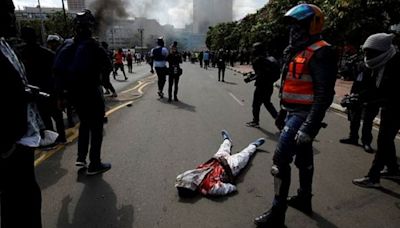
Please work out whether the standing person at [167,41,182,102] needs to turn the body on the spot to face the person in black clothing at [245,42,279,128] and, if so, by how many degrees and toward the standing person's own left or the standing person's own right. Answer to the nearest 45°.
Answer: approximately 45° to the standing person's own left

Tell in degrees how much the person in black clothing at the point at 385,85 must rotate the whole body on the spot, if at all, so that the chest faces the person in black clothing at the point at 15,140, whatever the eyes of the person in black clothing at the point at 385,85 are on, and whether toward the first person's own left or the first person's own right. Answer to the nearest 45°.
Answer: approximately 45° to the first person's own left

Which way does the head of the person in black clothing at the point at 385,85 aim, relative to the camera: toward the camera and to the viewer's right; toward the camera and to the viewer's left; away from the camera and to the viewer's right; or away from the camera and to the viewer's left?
toward the camera and to the viewer's left

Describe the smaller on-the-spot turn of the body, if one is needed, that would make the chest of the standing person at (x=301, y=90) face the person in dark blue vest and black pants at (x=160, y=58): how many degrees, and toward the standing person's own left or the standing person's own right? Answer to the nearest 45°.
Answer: approximately 90° to the standing person's own right

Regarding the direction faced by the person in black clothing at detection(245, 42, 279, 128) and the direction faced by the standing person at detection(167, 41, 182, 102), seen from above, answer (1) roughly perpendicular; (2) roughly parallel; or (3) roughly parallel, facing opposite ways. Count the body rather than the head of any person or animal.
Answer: roughly perpendicular

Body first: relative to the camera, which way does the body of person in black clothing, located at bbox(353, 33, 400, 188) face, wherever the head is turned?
to the viewer's left

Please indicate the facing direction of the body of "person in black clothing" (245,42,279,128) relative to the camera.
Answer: to the viewer's left
